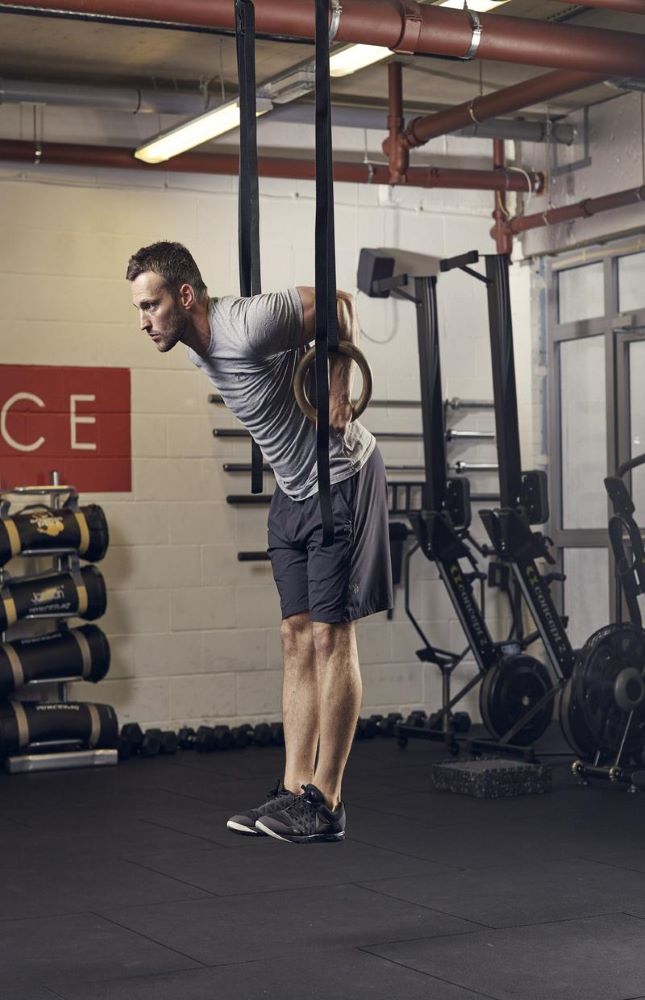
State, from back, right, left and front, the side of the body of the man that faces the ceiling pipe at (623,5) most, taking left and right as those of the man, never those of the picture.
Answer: back

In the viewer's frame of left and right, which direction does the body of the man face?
facing the viewer and to the left of the viewer

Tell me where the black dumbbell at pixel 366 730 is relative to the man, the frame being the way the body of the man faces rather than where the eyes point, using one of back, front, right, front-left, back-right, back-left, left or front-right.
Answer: back-right

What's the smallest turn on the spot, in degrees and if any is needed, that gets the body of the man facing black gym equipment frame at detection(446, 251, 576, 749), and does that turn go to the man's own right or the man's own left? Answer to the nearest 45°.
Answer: approximately 135° to the man's own right

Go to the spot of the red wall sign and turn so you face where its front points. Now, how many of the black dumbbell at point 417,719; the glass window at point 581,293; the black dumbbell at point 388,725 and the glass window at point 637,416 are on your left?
4

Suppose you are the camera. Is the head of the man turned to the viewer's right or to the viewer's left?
to the viewer's left

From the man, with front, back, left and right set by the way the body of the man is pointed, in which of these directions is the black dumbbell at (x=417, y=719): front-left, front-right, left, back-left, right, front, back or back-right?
back-right

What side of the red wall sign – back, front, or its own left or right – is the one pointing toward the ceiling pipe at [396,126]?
left

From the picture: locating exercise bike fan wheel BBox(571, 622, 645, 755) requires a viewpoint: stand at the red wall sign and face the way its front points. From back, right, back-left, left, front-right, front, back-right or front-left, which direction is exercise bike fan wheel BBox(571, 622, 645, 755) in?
front-left

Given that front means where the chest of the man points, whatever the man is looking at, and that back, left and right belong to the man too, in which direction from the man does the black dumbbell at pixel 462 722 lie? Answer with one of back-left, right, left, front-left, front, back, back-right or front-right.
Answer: back-right

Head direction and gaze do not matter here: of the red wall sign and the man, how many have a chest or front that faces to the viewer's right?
0

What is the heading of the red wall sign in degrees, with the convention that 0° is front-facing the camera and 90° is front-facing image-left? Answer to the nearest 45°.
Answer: approximately 0°
